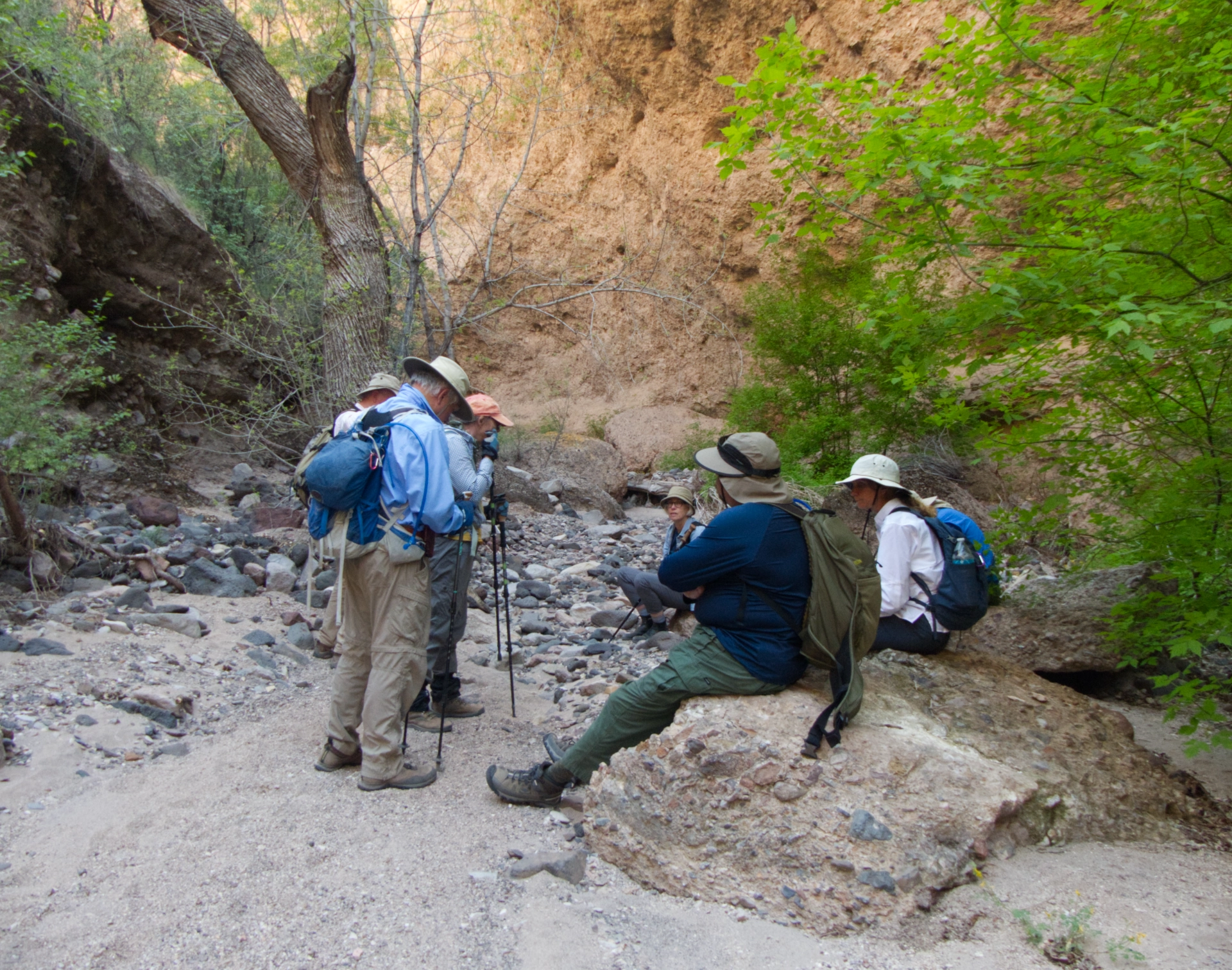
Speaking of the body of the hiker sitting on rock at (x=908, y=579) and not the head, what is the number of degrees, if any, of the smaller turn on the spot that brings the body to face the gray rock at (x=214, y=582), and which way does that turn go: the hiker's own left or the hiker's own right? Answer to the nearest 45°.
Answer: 0° — they already face it

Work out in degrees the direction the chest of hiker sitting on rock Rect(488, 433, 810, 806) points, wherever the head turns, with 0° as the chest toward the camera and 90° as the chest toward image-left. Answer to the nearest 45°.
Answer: approximately 90°

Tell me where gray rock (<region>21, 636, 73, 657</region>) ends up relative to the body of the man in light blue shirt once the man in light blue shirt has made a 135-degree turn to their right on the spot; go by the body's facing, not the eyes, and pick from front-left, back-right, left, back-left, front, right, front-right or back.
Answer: right

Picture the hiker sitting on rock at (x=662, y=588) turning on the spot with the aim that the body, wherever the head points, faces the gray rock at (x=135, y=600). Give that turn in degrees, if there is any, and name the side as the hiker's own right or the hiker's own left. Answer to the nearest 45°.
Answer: approximately 45° to the hiker's own right

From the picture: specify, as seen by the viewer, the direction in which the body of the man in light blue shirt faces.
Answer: to the viewer's right

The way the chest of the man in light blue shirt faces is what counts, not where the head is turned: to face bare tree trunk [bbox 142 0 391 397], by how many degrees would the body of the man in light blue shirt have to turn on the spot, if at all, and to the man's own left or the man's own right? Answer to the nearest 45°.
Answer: approximately 90° to the man's own left

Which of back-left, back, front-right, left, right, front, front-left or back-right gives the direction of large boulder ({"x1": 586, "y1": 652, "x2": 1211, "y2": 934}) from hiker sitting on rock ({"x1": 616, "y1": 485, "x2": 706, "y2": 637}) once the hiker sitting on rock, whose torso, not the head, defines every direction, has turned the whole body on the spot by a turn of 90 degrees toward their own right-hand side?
back-left

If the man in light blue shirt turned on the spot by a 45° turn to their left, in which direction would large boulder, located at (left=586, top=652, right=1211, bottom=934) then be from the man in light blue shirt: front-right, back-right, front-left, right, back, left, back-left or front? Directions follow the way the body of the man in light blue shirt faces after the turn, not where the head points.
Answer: right

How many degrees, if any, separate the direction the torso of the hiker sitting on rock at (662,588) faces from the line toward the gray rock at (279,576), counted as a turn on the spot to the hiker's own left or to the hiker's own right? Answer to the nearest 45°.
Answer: approximately 45° to the hiker's own right

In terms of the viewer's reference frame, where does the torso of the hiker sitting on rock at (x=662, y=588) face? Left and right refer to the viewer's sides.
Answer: facing the viewer and to the left of the viewer

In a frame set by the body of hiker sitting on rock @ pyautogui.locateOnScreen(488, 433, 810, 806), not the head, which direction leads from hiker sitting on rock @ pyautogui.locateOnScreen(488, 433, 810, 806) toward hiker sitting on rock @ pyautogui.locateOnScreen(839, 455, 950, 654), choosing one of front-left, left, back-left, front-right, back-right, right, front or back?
back-right

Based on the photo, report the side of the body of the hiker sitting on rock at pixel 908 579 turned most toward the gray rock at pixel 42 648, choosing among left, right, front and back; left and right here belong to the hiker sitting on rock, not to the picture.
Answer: front

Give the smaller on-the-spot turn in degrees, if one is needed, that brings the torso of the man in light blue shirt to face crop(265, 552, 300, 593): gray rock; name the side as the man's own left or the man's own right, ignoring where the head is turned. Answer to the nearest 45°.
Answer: approximately 90° to the man's own left

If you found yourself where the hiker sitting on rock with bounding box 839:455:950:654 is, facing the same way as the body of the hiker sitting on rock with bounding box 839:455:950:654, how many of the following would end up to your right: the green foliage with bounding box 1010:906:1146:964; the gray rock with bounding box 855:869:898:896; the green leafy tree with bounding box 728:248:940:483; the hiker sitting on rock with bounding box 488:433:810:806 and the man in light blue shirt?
1

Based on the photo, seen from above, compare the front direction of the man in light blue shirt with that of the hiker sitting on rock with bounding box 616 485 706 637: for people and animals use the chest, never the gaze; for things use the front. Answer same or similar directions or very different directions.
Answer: very different directions

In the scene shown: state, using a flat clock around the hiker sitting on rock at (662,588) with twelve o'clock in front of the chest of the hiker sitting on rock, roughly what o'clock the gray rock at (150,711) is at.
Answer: The gray rock is roughly at 12 o'clock from the hiker sitting on rock.
